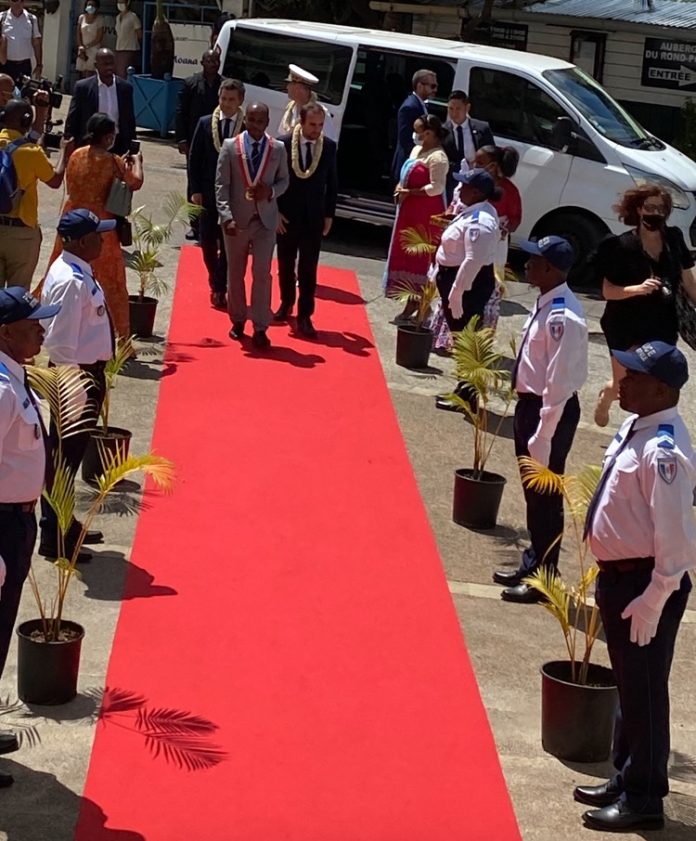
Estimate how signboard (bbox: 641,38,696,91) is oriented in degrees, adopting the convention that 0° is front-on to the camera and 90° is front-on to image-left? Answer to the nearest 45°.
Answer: approximately 0°

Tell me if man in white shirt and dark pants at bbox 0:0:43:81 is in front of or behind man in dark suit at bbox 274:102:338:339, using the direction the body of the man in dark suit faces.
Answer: behind

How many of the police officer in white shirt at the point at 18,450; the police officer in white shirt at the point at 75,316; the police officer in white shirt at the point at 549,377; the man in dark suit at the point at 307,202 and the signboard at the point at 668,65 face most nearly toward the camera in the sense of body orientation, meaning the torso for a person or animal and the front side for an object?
2

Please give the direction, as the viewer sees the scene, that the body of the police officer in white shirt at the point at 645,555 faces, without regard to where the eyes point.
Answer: to the viewer's left

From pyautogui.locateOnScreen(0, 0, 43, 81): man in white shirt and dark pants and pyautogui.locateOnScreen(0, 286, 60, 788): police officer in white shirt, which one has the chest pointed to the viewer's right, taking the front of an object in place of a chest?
the police officer in white shirt

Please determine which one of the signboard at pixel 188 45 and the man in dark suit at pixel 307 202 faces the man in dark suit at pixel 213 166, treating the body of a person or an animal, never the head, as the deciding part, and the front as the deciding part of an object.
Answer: the signboard

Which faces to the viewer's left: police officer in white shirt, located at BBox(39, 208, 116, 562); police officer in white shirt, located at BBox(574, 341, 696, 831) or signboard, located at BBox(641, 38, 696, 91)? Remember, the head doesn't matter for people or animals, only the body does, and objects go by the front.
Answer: police officer in white shirt, located at BBox(574, 341, 696, 831)

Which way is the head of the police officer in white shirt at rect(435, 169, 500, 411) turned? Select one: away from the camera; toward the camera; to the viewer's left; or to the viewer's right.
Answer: to the viewer's left

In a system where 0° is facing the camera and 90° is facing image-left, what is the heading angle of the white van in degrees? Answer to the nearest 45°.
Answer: approximately 315°

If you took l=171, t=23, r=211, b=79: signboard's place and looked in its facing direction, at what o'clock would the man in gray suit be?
The man in gray suit is roughly at 12 o'clock from the signboard.

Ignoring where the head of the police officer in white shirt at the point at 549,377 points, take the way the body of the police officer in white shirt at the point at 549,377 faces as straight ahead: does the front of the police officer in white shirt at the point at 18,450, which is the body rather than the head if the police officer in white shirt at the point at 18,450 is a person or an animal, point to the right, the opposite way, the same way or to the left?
the opposite way

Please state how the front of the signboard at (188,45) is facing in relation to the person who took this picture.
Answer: facing the viewer

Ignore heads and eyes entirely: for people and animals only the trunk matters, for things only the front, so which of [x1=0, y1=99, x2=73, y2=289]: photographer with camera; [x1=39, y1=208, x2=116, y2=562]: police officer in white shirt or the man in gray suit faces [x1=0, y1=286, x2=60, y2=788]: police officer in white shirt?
the man in gray suit

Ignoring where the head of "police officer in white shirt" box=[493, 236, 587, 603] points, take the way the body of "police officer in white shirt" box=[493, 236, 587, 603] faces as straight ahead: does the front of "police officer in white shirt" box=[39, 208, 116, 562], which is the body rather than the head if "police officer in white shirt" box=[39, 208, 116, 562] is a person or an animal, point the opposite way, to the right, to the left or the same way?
the opposite way

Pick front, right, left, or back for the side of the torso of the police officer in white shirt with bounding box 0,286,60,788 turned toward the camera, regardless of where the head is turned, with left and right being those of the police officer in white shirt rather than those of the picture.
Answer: right

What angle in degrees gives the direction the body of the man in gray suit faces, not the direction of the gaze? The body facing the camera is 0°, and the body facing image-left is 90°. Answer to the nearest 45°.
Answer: approximately 0°

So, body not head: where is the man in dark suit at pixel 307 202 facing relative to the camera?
toward the camera
